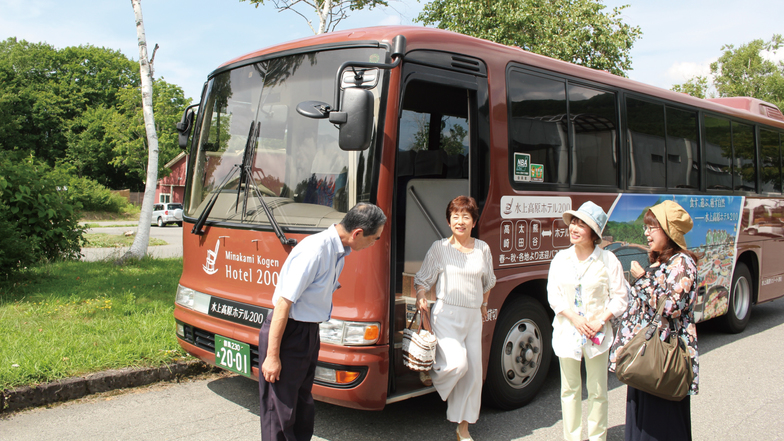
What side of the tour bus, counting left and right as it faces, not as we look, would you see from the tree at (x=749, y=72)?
back

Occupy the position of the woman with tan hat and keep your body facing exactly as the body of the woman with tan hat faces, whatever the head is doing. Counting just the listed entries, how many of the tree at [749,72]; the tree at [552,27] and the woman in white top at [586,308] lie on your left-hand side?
0

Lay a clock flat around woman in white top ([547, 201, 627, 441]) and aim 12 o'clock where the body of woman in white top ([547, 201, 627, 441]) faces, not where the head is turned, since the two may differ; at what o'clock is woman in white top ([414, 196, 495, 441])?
woman in white top ([414, 196, 495, 441]) is roughly at 3 o'clock from woman in white top ([547, 201, 627, 441]).

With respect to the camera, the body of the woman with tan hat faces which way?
to the viewer's left

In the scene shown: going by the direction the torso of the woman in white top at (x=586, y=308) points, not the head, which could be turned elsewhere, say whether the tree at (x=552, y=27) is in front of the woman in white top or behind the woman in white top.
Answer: behind

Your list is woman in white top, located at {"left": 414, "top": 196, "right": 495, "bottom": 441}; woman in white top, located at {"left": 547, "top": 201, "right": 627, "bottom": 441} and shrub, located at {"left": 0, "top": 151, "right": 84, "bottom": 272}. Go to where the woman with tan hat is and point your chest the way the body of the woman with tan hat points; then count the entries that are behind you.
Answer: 0

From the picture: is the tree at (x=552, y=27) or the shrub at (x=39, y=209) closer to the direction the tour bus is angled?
the shrub

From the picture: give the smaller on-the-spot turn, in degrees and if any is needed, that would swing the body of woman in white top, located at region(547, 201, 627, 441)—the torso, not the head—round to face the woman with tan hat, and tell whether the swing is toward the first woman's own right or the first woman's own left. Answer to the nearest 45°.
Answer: approximately 45° to the first woman's own left

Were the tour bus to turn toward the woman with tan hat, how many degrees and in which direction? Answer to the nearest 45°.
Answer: approximately 90° to its left

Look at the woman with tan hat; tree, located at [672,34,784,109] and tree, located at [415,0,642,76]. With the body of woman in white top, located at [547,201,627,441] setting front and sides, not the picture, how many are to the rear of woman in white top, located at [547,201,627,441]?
2

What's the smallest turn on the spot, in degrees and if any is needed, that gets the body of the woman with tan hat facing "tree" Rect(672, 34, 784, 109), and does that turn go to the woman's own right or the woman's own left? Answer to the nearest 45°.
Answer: approximately 90° to the woman's own right

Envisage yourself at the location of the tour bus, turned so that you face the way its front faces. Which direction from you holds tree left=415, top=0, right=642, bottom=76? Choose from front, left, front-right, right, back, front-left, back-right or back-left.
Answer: back-right

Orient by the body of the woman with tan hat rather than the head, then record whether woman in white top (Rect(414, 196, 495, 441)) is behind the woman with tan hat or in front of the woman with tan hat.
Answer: in front

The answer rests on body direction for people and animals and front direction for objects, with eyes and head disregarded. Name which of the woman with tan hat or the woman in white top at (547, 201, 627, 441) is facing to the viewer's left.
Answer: the woman with tan hat

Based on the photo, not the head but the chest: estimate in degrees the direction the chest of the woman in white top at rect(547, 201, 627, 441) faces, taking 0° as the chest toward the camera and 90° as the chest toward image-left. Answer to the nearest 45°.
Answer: approximately 0°

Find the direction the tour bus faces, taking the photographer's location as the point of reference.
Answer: facing the viewer and to the left of the viewer

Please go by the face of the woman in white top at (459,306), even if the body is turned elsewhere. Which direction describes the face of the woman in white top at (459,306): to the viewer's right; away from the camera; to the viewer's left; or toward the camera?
toward the camera

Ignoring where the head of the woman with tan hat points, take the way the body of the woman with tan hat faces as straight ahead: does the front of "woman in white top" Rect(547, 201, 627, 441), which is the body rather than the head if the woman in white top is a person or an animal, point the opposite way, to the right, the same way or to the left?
to the left

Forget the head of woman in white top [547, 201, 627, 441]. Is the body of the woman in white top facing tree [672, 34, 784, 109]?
no
